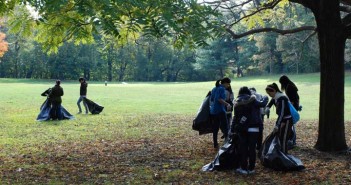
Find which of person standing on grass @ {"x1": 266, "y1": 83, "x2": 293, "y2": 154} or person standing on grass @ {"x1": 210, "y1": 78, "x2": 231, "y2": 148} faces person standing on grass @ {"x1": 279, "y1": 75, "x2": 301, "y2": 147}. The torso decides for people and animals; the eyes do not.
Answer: person standing on grass @ {"x1": 210, "y1": 78, "x2": 231, "y2": 148}

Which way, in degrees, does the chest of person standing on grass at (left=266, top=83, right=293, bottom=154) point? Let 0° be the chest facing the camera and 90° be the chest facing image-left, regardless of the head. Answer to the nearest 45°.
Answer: approximately 90°

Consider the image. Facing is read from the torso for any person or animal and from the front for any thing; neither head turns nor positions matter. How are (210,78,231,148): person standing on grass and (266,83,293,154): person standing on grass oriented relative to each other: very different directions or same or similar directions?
very different directions

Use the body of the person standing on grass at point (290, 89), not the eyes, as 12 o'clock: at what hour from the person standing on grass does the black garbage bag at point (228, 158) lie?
The black garbage bag is roughly at 10 o'clock from the person standing on grass.

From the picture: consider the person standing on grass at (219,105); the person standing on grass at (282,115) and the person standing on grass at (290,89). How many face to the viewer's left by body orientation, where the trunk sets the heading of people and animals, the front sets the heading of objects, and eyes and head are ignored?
2

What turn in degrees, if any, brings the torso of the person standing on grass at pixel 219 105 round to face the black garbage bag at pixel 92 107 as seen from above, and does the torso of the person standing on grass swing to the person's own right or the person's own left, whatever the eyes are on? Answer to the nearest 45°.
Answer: approximately 135° to the person's own left

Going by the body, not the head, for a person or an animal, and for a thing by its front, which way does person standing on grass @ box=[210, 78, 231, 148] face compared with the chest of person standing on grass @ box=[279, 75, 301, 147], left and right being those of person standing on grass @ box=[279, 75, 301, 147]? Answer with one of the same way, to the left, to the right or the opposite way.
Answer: the opposite way

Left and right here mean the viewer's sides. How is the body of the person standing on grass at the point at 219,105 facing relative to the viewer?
facing to the right of the viewer

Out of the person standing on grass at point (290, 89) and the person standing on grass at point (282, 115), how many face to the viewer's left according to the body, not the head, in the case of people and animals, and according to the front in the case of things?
2

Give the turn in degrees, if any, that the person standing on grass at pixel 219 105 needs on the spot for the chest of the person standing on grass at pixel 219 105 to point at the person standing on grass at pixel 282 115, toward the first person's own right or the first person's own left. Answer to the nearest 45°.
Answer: approximately 45° to the first person's own right

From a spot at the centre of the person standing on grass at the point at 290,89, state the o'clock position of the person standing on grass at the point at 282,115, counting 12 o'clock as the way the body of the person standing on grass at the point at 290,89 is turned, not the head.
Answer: the person standing on grass at the point at 282,115 is roughly at 9 o'clock from the person standing on grass at the point at 290,89.

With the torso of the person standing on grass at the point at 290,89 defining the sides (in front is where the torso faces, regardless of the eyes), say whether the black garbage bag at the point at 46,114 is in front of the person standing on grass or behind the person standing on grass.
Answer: in front

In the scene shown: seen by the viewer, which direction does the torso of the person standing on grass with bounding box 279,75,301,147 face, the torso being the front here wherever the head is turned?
to the viewer's left
